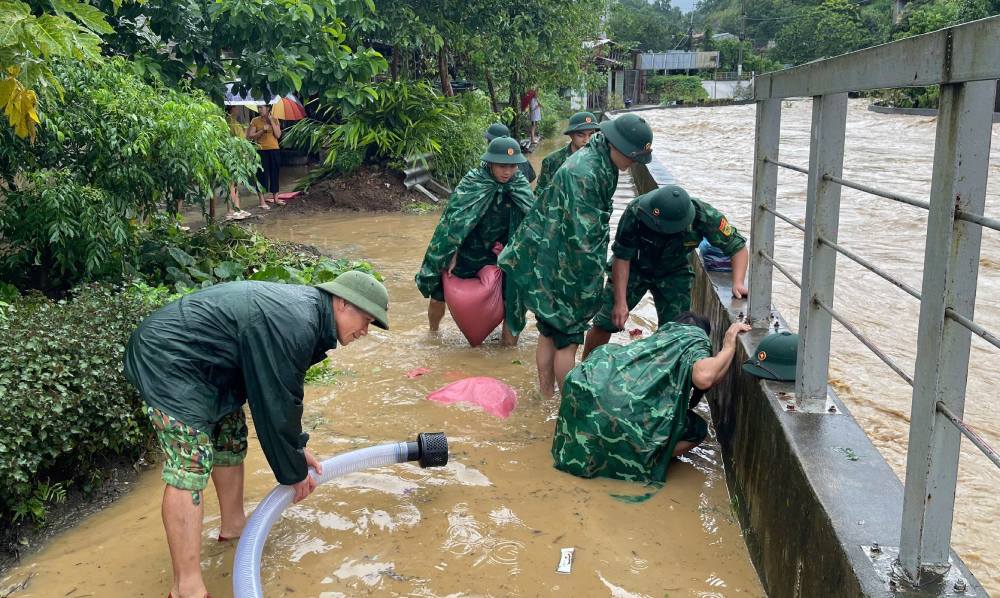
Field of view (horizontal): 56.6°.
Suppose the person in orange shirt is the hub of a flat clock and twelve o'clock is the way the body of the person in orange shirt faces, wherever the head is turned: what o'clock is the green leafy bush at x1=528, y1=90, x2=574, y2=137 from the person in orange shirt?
The green leafy bush is roughly at 7 o'clock from the person in orange shirt.

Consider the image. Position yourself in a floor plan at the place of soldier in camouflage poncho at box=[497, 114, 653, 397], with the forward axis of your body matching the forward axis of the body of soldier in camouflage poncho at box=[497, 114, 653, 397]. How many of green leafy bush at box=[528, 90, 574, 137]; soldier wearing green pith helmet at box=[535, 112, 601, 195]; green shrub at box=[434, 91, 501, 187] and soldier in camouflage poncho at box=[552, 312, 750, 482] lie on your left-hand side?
3

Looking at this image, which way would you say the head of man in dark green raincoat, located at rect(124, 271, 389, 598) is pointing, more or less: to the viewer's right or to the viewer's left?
to the viewer's right

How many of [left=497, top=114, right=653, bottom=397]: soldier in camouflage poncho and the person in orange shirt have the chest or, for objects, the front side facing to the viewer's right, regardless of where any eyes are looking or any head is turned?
1

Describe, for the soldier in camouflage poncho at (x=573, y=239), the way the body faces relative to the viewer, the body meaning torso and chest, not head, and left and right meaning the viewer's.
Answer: facing to the right of the viewer

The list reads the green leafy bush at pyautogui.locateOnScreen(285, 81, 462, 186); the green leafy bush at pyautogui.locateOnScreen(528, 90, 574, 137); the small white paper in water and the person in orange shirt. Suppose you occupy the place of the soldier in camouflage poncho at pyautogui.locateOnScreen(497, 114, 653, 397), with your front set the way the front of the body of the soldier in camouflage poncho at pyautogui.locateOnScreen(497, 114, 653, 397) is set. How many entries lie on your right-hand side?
1

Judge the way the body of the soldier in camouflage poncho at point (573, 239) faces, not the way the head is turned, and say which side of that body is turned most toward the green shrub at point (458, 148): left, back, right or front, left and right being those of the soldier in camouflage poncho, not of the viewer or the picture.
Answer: left

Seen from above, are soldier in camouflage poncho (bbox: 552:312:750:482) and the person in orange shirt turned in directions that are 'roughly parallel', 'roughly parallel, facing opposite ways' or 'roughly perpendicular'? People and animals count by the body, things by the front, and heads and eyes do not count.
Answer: roughly perpendicular

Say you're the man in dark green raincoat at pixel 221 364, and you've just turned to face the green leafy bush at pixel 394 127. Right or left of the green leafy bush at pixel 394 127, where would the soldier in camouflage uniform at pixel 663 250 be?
right

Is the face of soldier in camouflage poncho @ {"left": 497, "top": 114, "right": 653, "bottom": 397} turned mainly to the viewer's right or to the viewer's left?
to the viewer's right

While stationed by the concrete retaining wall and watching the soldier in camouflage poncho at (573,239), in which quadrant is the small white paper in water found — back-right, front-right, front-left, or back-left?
front-left

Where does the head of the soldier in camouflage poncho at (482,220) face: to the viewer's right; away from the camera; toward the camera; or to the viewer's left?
toward the camera

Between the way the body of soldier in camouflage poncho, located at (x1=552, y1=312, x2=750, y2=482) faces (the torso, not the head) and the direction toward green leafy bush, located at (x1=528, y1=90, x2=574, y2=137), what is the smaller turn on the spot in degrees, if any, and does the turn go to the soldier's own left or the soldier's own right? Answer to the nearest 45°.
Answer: approximately 45° to the soldier's own left

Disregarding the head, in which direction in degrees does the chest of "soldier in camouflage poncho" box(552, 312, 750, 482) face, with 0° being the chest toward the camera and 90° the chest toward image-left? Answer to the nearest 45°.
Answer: approximately 225°

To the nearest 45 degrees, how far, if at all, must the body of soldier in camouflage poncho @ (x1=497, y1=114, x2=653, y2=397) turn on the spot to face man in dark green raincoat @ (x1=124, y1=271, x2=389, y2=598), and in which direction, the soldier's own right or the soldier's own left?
approximately 135° to the soldier's own right

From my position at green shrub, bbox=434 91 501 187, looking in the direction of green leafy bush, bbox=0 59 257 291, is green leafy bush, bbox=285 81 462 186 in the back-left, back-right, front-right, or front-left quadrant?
front-right

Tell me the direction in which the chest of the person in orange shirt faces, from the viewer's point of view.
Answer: toward the camera

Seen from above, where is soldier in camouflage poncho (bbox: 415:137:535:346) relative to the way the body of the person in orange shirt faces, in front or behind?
in front

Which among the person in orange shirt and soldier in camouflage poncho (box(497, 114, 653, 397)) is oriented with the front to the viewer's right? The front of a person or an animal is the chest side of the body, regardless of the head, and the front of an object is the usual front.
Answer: the soldier in camouflage poncho

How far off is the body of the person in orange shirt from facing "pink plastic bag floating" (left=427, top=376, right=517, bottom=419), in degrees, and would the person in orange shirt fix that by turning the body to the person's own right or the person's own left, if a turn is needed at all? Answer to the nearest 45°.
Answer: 0° — they already face it
